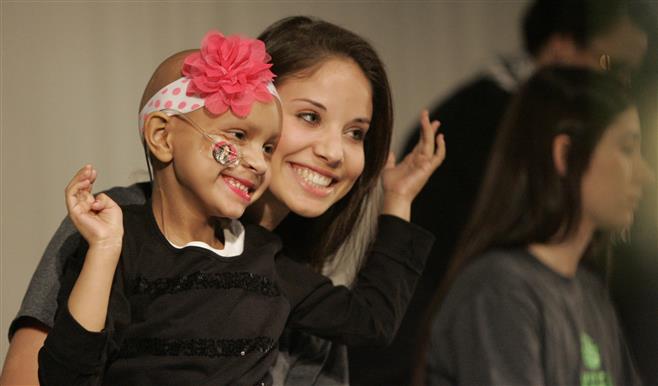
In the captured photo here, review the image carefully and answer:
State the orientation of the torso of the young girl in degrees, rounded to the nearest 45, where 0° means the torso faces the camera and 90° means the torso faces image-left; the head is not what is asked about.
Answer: approximately 315°

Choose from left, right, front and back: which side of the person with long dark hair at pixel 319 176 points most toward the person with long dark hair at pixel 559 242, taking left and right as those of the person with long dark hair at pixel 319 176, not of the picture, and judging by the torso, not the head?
left

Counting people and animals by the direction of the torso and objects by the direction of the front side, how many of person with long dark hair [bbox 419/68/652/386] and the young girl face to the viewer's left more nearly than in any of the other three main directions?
0

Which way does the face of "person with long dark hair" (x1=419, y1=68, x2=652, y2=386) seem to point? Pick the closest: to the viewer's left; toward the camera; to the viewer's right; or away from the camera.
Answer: to the viewer's right

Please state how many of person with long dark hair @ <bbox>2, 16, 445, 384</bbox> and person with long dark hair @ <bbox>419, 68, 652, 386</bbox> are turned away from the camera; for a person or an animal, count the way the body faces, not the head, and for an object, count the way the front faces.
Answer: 0

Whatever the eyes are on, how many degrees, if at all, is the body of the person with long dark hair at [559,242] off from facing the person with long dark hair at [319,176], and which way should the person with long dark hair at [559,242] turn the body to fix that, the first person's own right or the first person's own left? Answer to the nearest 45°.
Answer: approximately 135° to the first person's own right

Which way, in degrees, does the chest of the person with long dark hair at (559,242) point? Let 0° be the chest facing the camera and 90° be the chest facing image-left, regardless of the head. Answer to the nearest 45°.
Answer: approximately 315°

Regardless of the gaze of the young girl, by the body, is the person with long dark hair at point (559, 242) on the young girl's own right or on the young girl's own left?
on the young girl's own left
